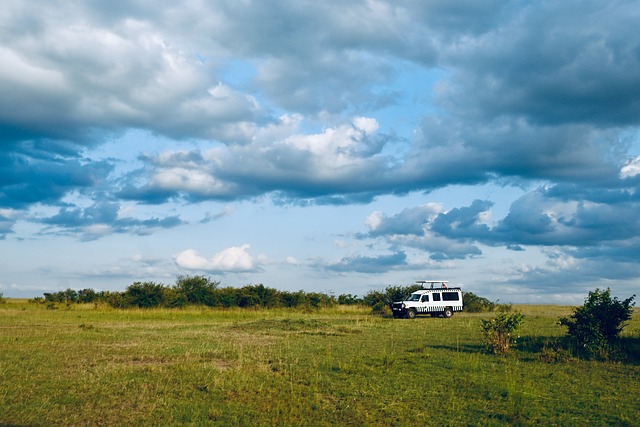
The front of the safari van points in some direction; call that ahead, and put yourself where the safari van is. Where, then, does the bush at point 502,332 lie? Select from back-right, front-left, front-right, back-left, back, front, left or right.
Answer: front-left

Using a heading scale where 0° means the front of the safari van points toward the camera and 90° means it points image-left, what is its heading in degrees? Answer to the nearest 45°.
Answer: approximately 45°

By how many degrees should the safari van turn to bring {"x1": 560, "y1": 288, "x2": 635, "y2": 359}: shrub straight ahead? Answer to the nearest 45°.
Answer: approximately 45° to its left
